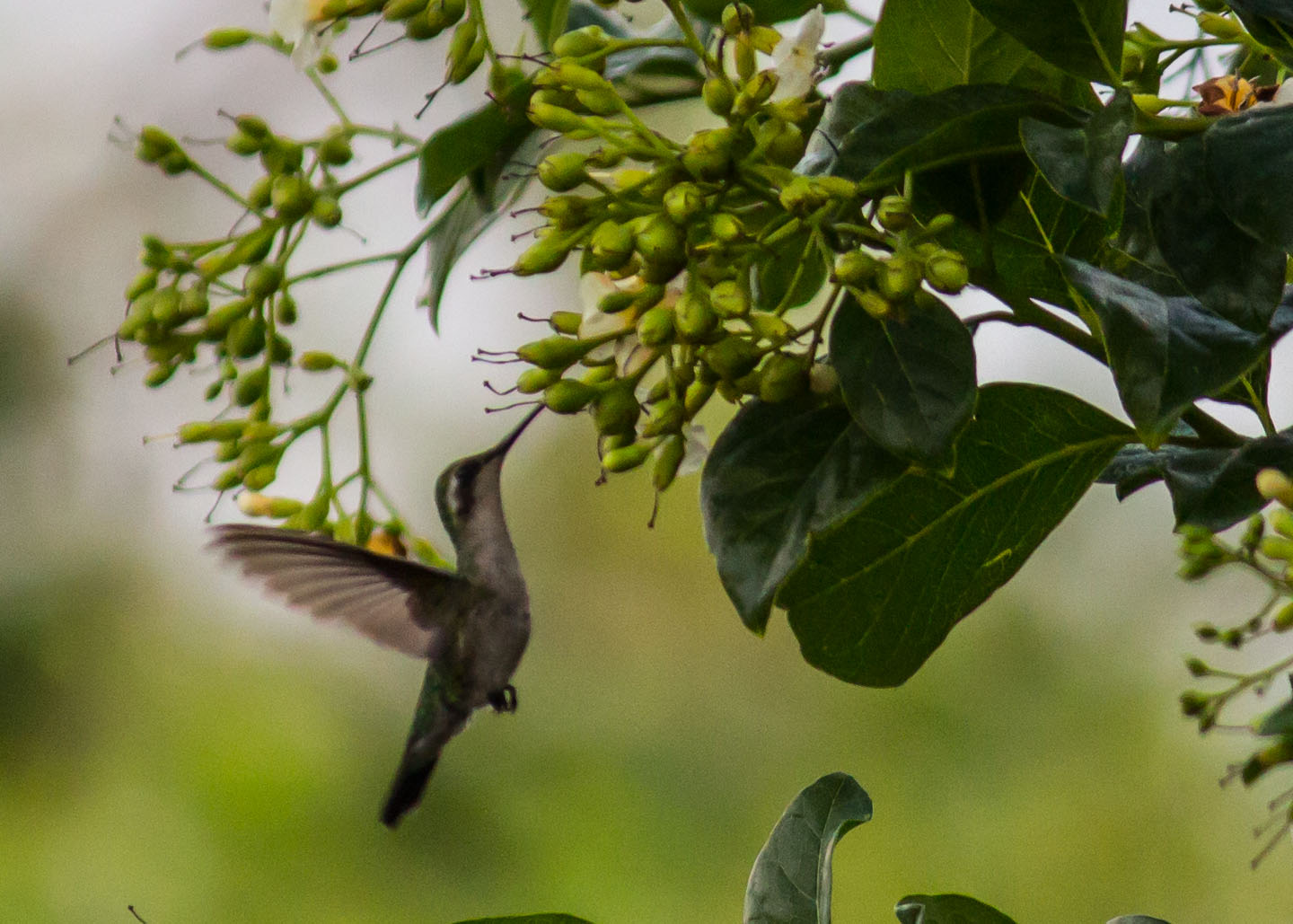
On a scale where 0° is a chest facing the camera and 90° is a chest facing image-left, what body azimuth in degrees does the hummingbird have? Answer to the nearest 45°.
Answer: approximately 270°
